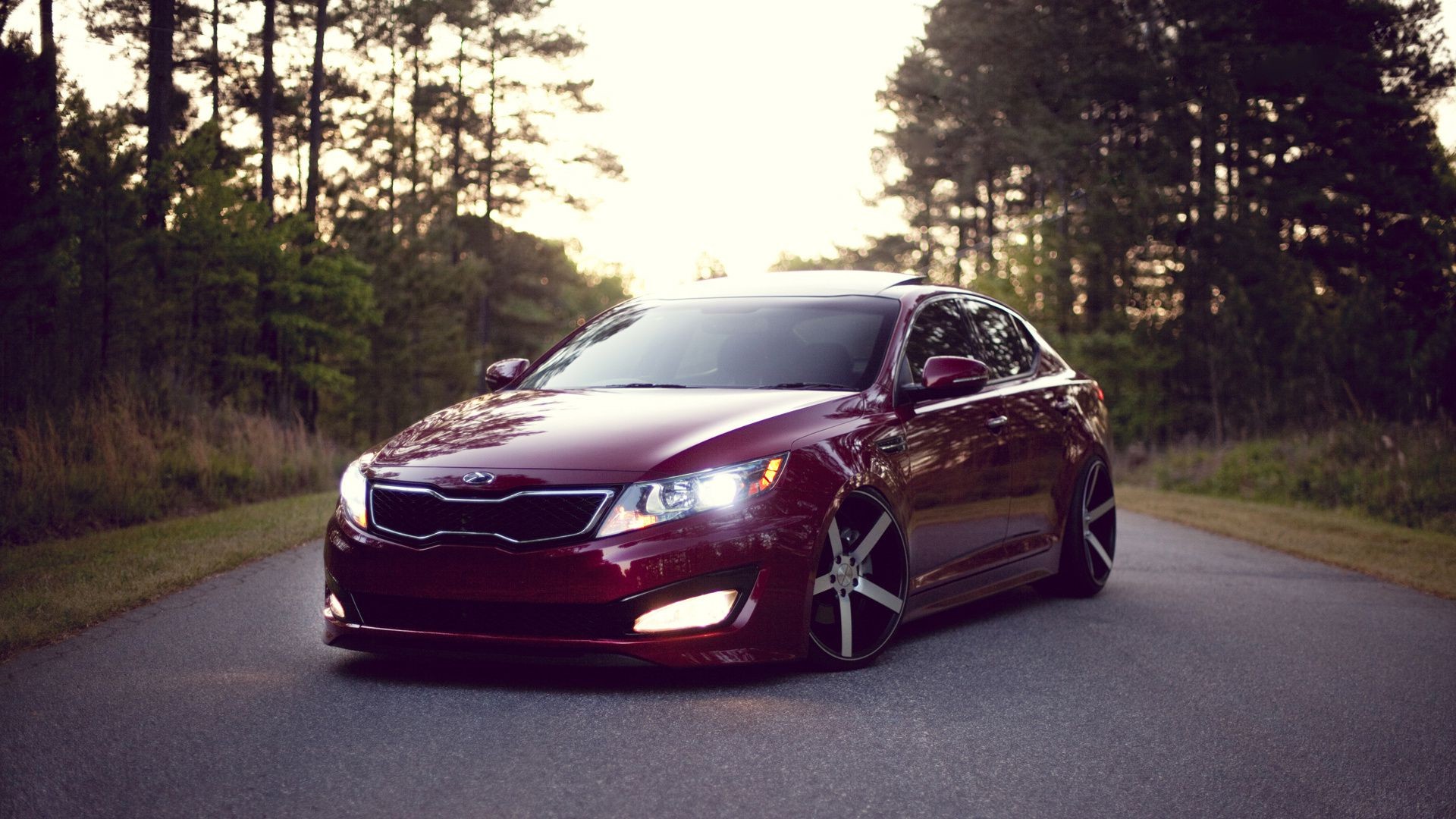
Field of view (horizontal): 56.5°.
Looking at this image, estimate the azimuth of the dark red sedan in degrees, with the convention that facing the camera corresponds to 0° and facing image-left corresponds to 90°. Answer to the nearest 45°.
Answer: approximately 45°
